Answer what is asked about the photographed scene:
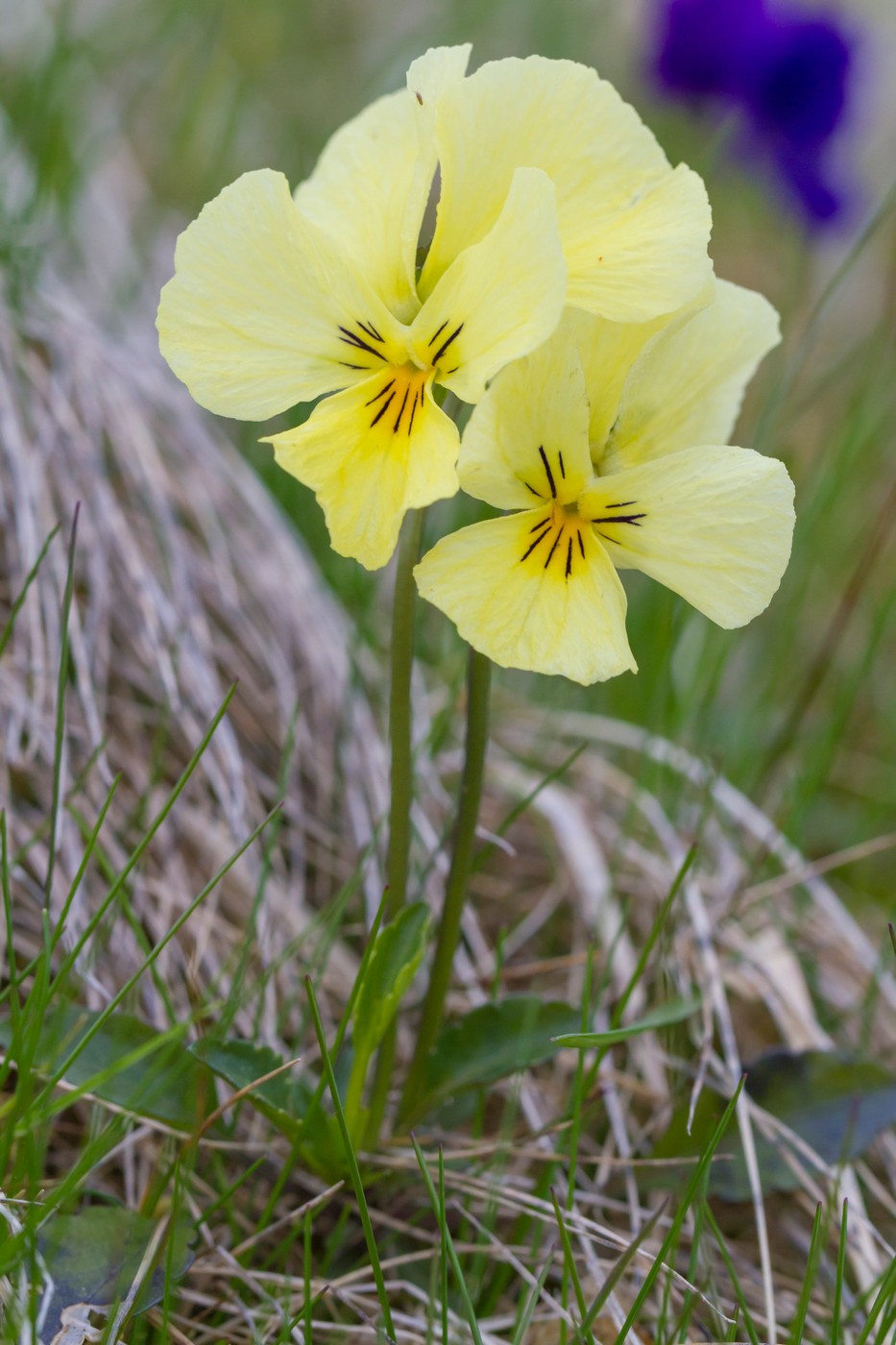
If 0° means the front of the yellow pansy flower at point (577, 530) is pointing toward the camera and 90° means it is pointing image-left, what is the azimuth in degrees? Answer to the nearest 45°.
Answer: approximately 0°

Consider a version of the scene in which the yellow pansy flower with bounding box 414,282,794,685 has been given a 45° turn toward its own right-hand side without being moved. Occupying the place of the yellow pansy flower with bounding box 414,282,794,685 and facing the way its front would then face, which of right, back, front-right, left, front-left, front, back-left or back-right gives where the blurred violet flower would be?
back-right
